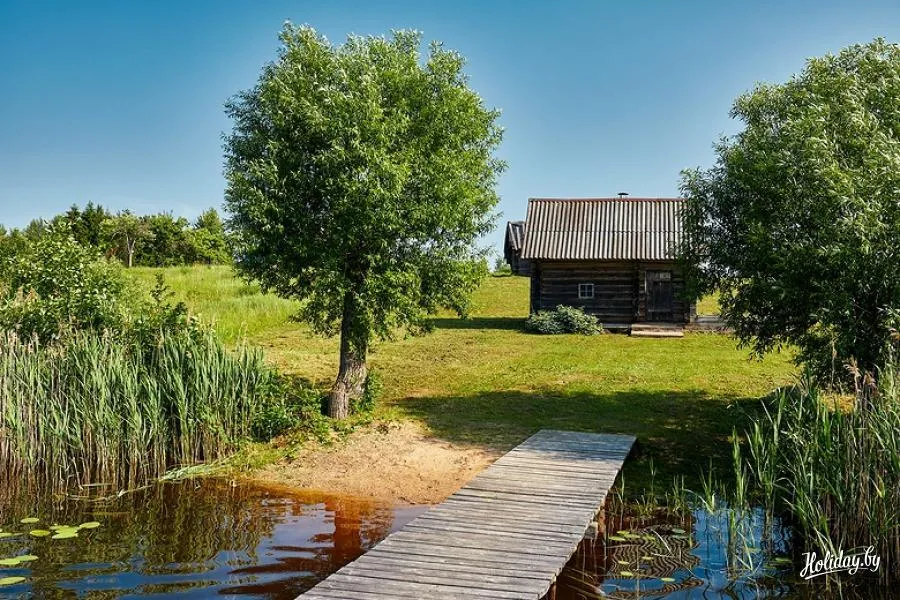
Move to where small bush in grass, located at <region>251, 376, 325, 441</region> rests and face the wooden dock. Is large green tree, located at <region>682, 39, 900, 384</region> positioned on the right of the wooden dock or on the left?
left

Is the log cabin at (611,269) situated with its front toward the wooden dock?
yes

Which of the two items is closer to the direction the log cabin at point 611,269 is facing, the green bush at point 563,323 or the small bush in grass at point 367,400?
the small bush in grass

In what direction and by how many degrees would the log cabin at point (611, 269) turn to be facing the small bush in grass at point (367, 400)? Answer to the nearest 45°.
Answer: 0° — it already faces it

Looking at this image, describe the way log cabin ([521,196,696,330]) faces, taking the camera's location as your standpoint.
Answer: facing the viewer

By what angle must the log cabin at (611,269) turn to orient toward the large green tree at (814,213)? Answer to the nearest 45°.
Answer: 0° — it already faces it

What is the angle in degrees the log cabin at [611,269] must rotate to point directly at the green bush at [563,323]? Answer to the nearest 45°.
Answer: approximately 45° to its right

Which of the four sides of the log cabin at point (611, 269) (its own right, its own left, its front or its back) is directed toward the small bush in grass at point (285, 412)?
front
